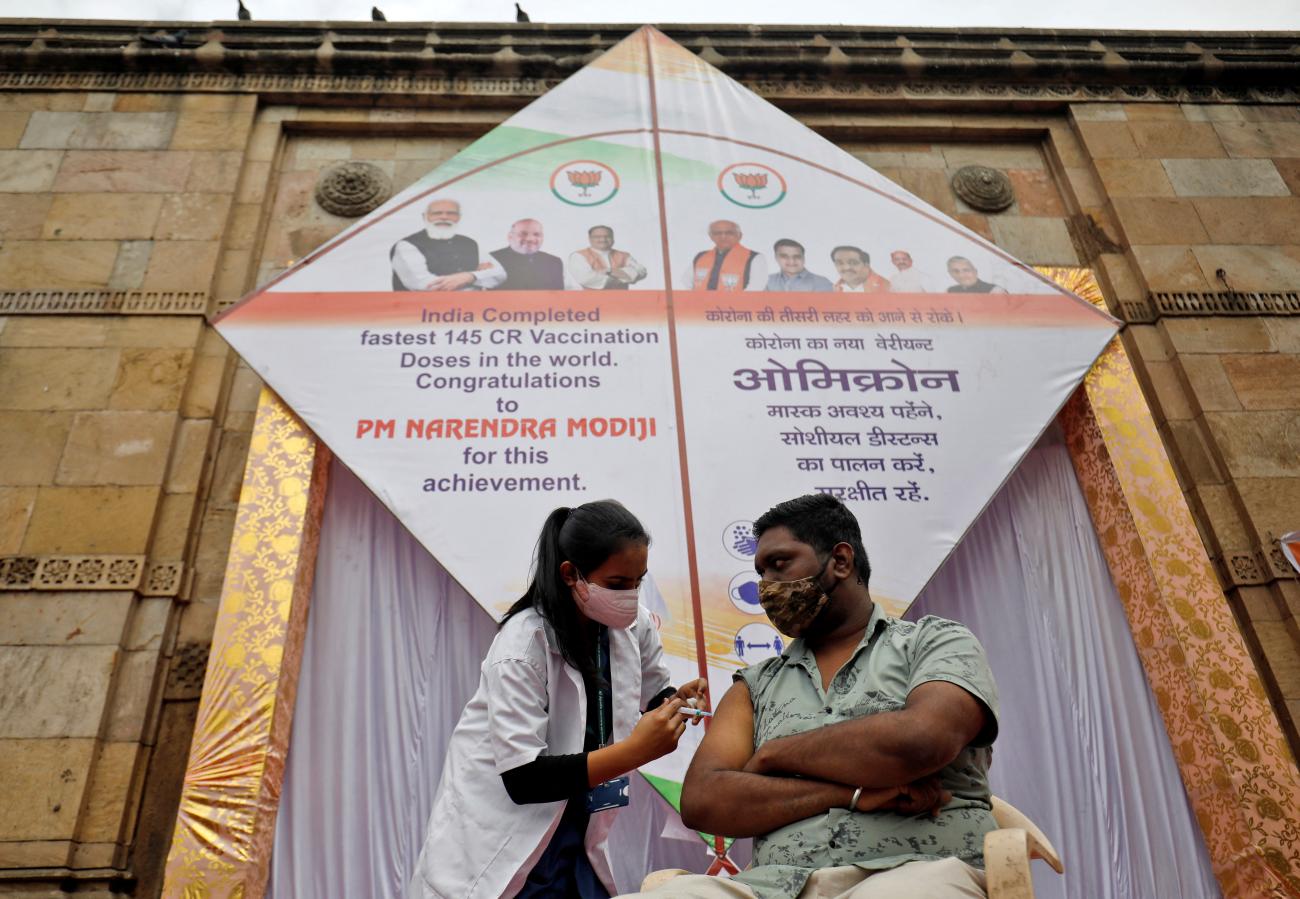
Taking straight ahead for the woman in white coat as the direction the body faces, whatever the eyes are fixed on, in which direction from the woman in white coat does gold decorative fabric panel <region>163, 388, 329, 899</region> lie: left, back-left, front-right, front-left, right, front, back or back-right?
back

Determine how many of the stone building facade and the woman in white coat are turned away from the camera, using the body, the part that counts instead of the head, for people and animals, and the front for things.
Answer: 0

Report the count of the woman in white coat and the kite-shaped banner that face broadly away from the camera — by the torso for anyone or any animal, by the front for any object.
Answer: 0

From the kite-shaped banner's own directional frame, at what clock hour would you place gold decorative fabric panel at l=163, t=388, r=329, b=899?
The gold decorative fabric panel is roughly at 3 o'clock from the kite-shaped banner.

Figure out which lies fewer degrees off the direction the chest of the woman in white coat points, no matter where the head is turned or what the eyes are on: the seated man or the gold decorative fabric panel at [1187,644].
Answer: the seated man

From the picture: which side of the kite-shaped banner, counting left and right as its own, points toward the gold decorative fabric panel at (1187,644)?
left

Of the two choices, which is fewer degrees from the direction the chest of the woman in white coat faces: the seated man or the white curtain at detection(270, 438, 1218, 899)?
the seated man
